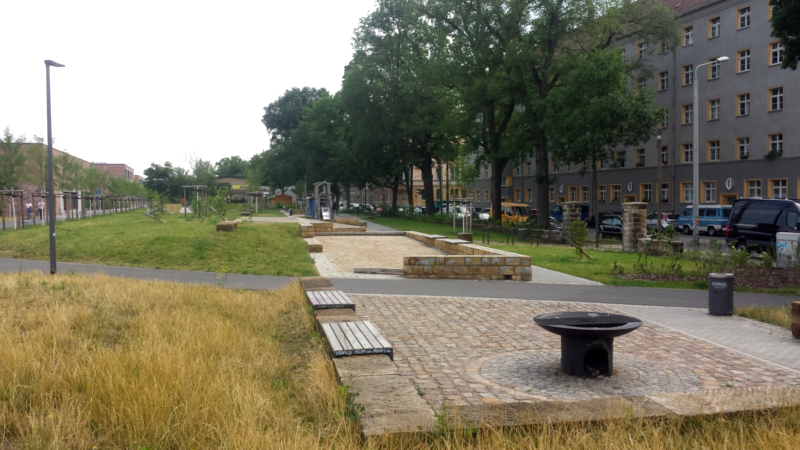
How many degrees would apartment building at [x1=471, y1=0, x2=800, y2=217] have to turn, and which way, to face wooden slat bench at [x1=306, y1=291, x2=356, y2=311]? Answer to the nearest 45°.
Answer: approximately 45° to its left

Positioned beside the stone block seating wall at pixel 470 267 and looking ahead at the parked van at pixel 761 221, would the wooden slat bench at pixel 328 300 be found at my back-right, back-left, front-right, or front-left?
back-right

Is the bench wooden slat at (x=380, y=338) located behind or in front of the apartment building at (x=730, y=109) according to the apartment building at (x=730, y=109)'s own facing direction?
in front

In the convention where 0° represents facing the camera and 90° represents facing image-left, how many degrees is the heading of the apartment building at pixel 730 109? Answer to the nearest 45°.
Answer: approximately 45°

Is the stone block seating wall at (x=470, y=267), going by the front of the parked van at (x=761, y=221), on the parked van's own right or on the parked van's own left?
on the parked van's own right

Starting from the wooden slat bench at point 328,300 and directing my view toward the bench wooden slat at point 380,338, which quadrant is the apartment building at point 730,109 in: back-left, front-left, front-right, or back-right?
back-left
